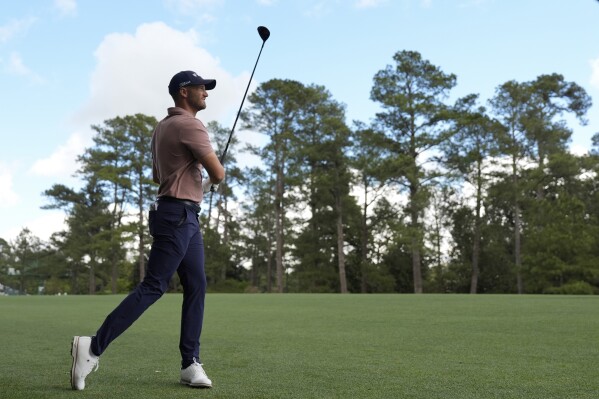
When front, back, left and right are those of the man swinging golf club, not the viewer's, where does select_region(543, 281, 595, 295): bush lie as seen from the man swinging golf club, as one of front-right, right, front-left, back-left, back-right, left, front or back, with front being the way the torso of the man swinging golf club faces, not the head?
front-left

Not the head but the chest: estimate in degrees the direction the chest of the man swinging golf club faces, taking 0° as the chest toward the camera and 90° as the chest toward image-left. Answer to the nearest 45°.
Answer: approximately 270°

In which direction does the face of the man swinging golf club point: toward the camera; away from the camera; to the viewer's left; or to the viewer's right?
to the viewer's right
